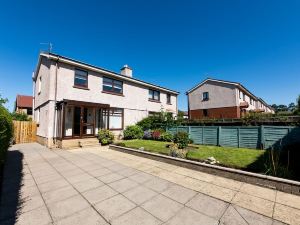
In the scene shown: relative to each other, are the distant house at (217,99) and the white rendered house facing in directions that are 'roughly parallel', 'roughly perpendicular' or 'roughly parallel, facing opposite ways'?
roughly parallel

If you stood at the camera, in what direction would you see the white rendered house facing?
facing the viewer and to the right of the viewer

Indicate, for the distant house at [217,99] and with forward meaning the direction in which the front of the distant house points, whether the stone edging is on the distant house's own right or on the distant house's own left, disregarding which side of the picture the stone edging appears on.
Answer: on the distant house's own right

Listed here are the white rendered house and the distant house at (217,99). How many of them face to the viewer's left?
0

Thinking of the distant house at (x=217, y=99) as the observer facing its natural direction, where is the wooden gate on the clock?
The wooden gate is roughly at 4 o'clock from the distant house.

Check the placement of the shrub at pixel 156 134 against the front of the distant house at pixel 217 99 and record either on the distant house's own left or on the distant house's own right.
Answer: on the distant house's own right

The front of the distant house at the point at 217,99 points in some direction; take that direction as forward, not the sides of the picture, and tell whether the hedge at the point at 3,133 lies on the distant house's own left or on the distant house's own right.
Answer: on the distant house's own right

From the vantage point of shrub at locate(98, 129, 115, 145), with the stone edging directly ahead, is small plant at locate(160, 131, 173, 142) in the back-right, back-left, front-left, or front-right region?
front-left

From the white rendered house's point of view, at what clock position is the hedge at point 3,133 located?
The hedge is roughly at 2 o'clock from the white rendered house.

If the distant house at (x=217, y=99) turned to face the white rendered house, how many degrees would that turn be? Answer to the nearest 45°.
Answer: approximately 135° to its right

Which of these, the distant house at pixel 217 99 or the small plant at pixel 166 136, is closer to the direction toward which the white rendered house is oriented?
the small plant
